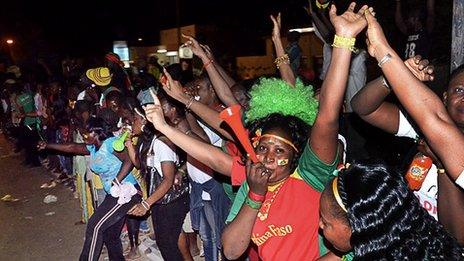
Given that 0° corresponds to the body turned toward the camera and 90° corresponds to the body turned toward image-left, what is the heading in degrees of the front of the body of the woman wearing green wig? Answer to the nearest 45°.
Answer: approximately 45°
